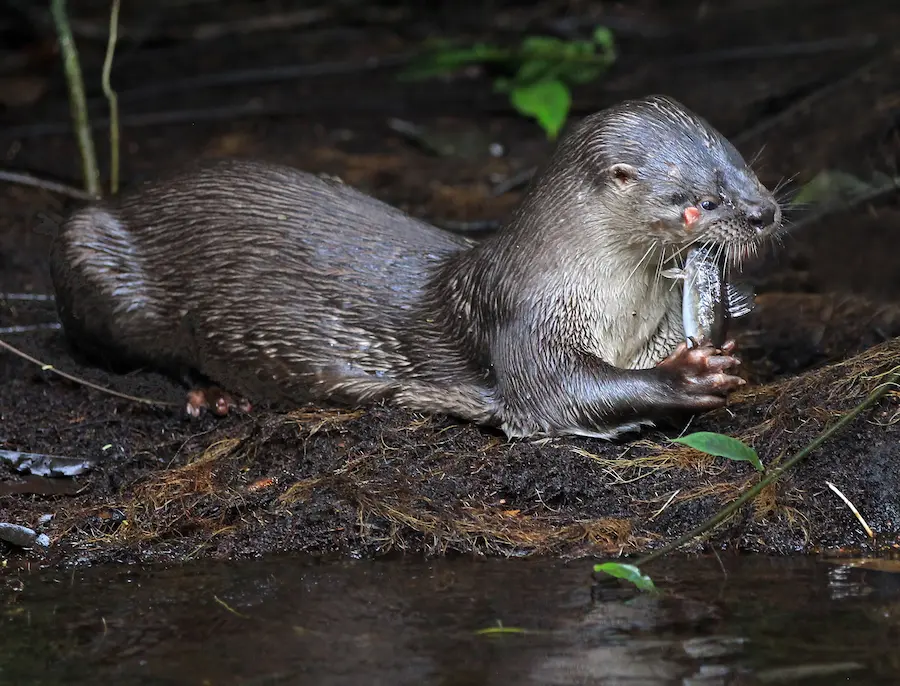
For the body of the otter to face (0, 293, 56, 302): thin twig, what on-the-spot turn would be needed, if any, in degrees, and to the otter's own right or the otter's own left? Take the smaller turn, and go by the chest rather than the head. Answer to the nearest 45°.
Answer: approximately 135° to the otter's own left

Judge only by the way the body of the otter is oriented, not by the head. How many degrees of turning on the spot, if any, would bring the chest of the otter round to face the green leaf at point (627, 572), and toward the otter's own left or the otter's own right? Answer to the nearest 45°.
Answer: approximately 90° to the otter's own right

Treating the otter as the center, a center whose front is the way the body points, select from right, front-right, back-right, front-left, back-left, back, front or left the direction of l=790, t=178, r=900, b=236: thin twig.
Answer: front-left

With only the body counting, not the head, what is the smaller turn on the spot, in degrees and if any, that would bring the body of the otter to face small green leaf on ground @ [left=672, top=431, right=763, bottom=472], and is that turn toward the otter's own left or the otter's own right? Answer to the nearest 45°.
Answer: approximately 45° to the otter's own right

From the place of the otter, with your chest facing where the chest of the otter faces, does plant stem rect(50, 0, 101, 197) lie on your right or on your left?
on your left

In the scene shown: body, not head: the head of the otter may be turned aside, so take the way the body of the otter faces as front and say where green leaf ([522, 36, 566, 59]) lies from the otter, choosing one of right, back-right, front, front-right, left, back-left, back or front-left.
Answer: left

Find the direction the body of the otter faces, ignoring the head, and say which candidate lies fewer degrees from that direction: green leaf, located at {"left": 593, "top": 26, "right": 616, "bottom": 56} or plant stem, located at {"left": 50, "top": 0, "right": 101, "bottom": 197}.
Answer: the green leaf

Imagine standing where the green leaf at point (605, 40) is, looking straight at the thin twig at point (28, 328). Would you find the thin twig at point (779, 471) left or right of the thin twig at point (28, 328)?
left

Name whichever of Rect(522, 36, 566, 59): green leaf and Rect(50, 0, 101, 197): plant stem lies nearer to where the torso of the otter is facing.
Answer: the green leaf

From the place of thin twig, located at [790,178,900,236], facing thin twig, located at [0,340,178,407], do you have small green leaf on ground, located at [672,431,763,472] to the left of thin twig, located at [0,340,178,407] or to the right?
left

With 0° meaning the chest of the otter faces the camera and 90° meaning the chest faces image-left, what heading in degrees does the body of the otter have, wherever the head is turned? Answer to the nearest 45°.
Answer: approximately 270°

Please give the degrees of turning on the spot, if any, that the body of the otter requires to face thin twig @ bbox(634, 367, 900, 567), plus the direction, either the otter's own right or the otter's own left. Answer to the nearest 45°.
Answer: approximately 45° to the otter's own right
